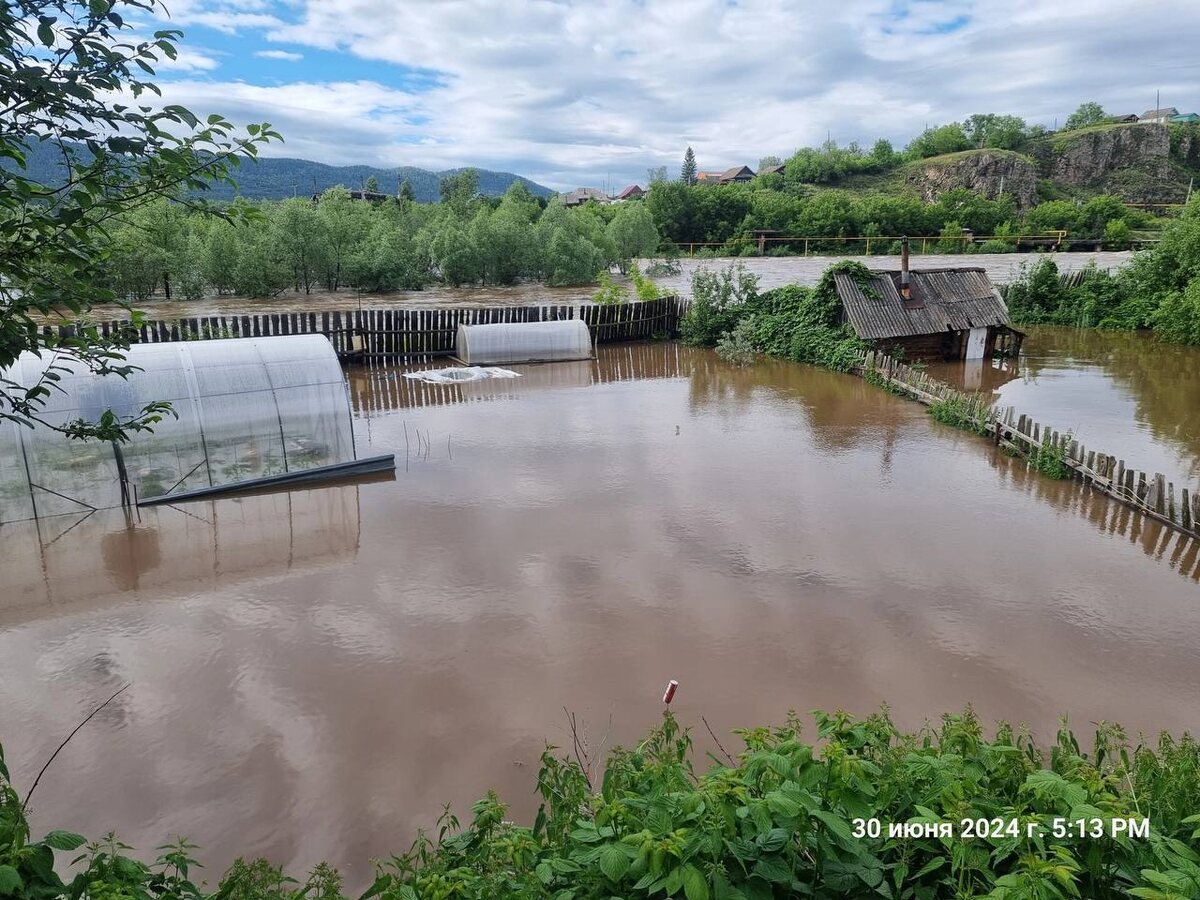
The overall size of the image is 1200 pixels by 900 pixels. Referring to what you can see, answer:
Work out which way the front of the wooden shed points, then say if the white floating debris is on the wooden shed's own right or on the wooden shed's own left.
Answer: on the wooden shed's own right

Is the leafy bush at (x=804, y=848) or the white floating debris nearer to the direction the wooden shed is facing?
the leafy bush

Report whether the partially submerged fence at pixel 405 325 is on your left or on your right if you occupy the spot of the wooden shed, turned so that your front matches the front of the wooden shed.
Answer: on your right

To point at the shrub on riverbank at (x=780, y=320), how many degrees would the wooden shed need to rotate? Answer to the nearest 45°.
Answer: approximately 90° to its right

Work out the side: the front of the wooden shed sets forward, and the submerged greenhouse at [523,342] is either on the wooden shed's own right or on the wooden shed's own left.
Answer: on the wooden shed's own right

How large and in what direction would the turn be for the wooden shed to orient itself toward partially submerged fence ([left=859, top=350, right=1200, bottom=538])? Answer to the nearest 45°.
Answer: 0° — it already faces it

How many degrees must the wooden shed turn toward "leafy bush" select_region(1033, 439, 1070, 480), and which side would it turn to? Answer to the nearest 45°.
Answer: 0° — it already faces it

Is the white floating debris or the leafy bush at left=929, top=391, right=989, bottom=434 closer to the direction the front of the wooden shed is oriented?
the leafy bush

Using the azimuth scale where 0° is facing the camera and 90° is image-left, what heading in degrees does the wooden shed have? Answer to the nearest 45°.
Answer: approximately 0°

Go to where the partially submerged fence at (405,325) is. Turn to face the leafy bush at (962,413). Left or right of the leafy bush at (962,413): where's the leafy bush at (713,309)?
left

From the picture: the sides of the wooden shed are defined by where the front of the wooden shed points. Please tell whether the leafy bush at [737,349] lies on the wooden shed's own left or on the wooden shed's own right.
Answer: on the wooden shed's own right

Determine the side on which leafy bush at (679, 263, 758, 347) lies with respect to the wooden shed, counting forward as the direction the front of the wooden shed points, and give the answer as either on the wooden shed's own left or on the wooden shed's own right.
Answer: on the wooden shed's own right

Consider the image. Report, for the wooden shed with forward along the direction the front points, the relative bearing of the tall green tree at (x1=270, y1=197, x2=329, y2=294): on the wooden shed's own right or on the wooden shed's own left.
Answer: on the wooden shed's own right
